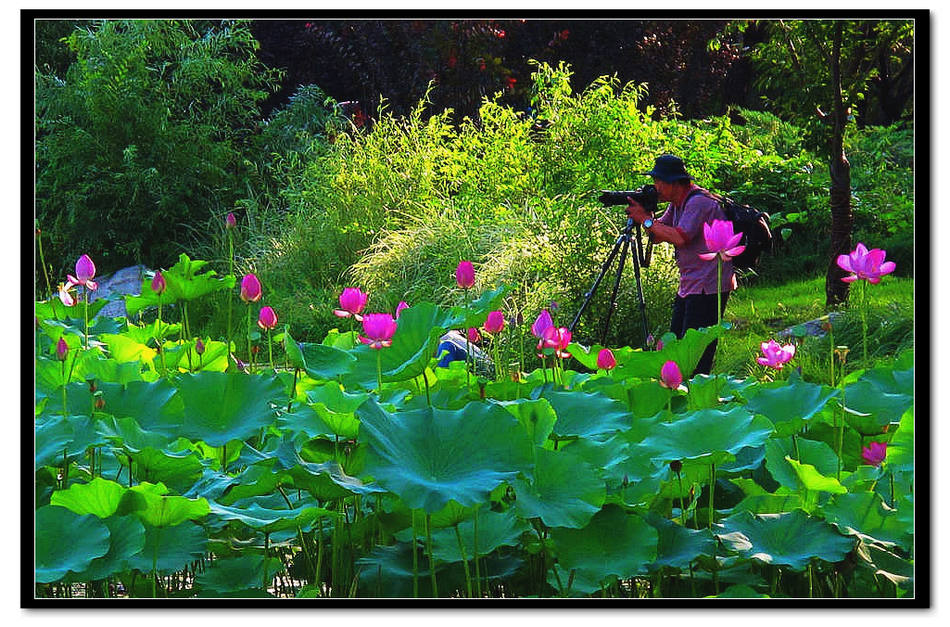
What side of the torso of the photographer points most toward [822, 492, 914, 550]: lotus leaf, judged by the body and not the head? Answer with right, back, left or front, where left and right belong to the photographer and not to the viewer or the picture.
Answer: left

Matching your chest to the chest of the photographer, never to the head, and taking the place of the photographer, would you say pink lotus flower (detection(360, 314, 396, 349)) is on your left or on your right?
on your left

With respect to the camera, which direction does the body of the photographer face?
to the viewer's left

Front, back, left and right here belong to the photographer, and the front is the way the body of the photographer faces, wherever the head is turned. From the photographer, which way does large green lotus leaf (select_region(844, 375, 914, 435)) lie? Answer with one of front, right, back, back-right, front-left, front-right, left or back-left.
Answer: left

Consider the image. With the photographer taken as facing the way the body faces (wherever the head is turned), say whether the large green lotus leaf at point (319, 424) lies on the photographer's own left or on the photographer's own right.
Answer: on the photographer's own left

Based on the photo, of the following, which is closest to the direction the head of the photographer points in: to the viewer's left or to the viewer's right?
to the viewer's left

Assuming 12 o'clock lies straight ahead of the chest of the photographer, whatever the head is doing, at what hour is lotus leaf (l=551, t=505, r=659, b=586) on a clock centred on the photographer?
The lotus leaf is roughly at 9 o'clock from the photographer.
